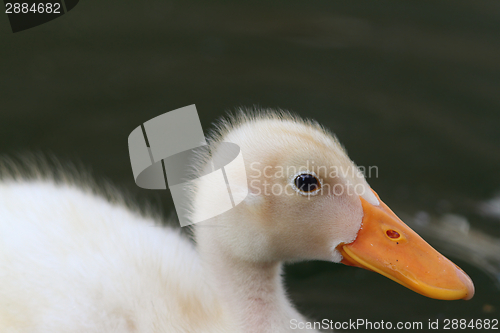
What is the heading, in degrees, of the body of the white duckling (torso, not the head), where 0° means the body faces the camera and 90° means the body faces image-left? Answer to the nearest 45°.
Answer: approximately 270°
